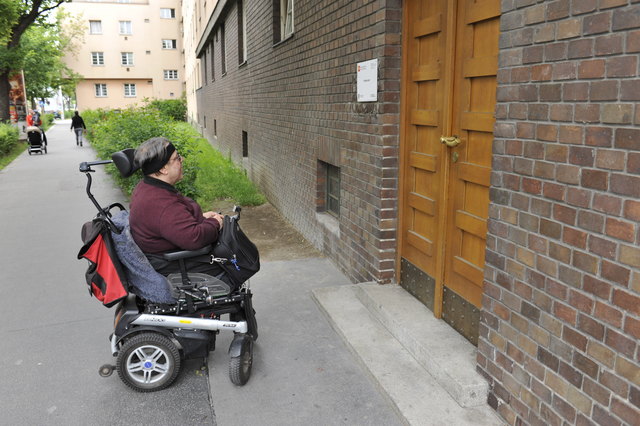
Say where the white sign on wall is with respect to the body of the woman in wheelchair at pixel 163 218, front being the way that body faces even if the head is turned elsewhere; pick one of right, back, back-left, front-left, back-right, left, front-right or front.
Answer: front-left

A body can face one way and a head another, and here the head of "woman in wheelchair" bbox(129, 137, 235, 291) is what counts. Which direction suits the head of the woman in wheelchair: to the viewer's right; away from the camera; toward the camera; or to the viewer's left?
to the viewer's right

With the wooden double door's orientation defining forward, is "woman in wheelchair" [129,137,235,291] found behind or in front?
in front

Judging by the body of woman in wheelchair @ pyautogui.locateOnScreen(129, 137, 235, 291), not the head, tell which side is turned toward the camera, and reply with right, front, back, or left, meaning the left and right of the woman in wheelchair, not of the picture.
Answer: right

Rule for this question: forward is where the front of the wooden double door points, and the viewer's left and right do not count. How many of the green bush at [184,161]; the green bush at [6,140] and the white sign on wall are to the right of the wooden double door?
3

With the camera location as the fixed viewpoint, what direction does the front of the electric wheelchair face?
facing to the right of the viewer

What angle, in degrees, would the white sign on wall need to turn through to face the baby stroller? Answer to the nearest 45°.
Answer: approximately 90° to its right

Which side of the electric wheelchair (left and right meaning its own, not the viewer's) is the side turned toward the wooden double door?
front

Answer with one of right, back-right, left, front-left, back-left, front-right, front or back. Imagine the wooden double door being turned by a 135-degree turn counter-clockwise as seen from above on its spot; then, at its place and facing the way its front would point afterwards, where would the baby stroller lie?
back-left

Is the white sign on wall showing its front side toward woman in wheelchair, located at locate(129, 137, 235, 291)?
yes

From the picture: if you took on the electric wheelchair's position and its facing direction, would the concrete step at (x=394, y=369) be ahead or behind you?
ahead

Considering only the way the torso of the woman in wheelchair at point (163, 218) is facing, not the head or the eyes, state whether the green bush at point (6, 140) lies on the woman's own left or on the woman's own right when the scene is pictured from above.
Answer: on the woman's own left

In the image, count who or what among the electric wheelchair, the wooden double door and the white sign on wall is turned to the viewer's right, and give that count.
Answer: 1
